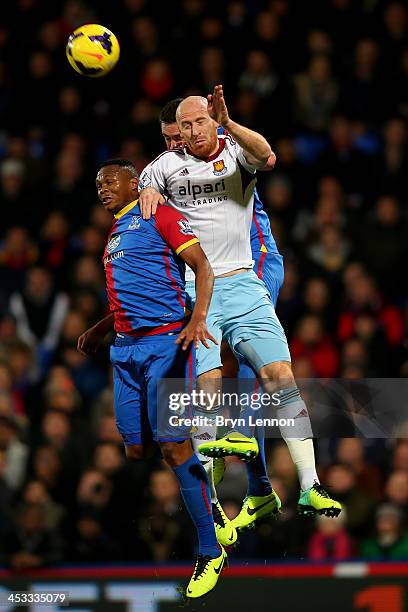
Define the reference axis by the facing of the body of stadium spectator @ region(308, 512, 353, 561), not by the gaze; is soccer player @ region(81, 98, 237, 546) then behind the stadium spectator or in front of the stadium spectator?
in front

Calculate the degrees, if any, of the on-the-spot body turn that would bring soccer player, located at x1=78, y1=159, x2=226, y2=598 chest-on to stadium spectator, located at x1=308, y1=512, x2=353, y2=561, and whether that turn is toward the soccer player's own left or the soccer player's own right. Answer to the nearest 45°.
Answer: approximately 180°

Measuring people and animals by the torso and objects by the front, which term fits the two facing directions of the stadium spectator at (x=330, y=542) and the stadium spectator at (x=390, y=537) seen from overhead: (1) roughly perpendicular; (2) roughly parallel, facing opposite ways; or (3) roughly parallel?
roughly parallel

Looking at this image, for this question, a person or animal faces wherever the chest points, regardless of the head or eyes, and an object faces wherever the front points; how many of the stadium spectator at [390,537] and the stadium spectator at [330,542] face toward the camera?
2

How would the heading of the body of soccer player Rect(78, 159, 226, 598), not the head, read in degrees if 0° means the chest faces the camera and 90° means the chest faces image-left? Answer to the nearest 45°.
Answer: approximately 45°

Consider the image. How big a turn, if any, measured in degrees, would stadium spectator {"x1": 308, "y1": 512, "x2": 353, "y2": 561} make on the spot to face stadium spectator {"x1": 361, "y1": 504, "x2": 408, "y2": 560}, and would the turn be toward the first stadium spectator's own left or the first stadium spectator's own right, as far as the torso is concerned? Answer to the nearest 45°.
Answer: approximately 90° to the first stadium spectator's own left

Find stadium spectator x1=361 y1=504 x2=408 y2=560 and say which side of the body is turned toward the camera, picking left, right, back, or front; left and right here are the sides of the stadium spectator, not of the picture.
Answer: front

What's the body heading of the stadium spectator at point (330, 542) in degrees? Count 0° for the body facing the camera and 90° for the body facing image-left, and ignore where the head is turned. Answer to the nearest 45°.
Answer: approximately 0°
